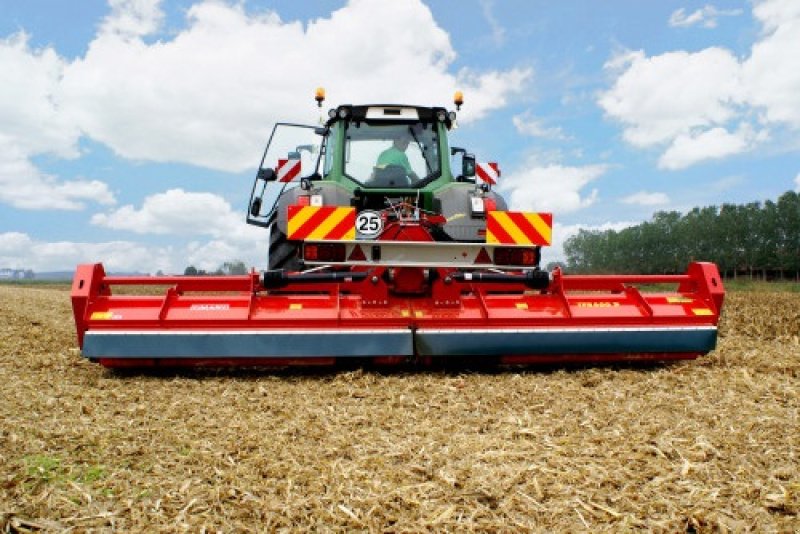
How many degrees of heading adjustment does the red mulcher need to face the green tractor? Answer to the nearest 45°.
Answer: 0° — it already faces it

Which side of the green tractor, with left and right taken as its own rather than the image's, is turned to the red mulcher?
back

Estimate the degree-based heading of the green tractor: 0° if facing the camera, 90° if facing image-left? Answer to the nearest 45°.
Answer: approximately 180°

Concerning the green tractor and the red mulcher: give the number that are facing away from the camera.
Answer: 2

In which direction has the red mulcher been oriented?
away from the camera
